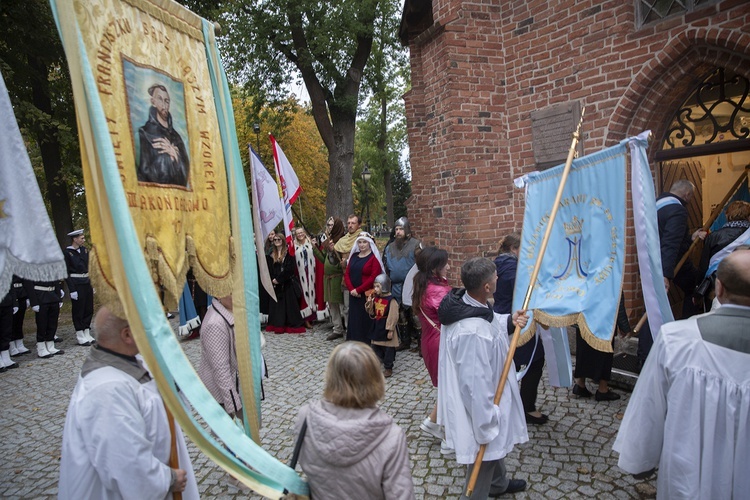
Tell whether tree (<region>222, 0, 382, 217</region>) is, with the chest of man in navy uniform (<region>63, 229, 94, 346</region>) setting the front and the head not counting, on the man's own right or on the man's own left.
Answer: on the man's own left

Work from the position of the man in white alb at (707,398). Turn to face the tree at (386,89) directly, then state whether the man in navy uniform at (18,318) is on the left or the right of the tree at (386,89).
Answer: left

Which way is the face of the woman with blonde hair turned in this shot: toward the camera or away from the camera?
away from the camera

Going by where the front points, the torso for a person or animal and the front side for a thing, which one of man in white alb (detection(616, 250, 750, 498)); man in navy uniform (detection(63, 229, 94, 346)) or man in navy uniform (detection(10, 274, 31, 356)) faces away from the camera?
the man in white alb

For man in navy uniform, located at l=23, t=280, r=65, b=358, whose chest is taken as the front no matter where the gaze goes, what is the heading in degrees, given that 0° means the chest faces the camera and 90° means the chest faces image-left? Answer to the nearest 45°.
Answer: approximately 315°

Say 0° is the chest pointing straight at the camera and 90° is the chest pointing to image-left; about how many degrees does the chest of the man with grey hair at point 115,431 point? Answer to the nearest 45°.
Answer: approximately 225°

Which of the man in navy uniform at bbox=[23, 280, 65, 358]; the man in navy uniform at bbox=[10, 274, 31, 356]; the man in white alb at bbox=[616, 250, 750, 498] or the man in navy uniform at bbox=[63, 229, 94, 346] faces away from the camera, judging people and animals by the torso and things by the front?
the man in white alb

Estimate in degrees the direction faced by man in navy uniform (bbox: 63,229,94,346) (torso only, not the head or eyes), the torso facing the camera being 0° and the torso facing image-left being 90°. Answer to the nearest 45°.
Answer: approximately 315°

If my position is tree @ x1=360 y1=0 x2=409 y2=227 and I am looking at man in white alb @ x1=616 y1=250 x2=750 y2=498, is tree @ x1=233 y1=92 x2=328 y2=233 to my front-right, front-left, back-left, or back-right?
back-right

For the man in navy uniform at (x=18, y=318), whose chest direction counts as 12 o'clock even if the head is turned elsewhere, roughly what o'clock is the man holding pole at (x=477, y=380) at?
The man holding pole is roughly at 1 o'clock from the man in navy uniform.

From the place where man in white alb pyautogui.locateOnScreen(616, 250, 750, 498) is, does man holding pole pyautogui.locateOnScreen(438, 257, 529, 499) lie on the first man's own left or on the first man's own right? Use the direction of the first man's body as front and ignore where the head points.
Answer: on the first man's own left

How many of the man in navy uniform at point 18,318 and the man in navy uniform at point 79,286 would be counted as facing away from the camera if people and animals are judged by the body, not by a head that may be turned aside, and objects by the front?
0

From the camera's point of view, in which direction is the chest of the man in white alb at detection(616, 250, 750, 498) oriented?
away from the camera

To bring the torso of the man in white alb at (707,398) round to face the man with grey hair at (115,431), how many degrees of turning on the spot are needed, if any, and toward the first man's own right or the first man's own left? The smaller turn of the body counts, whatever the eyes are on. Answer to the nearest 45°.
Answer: approximately 135° to the first man's own left

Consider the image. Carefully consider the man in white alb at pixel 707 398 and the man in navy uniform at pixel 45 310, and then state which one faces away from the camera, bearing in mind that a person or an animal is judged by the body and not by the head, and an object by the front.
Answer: the man in white alb

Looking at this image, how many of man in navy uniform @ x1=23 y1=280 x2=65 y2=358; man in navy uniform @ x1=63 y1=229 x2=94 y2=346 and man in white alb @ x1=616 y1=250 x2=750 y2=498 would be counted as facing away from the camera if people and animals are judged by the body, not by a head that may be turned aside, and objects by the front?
1
